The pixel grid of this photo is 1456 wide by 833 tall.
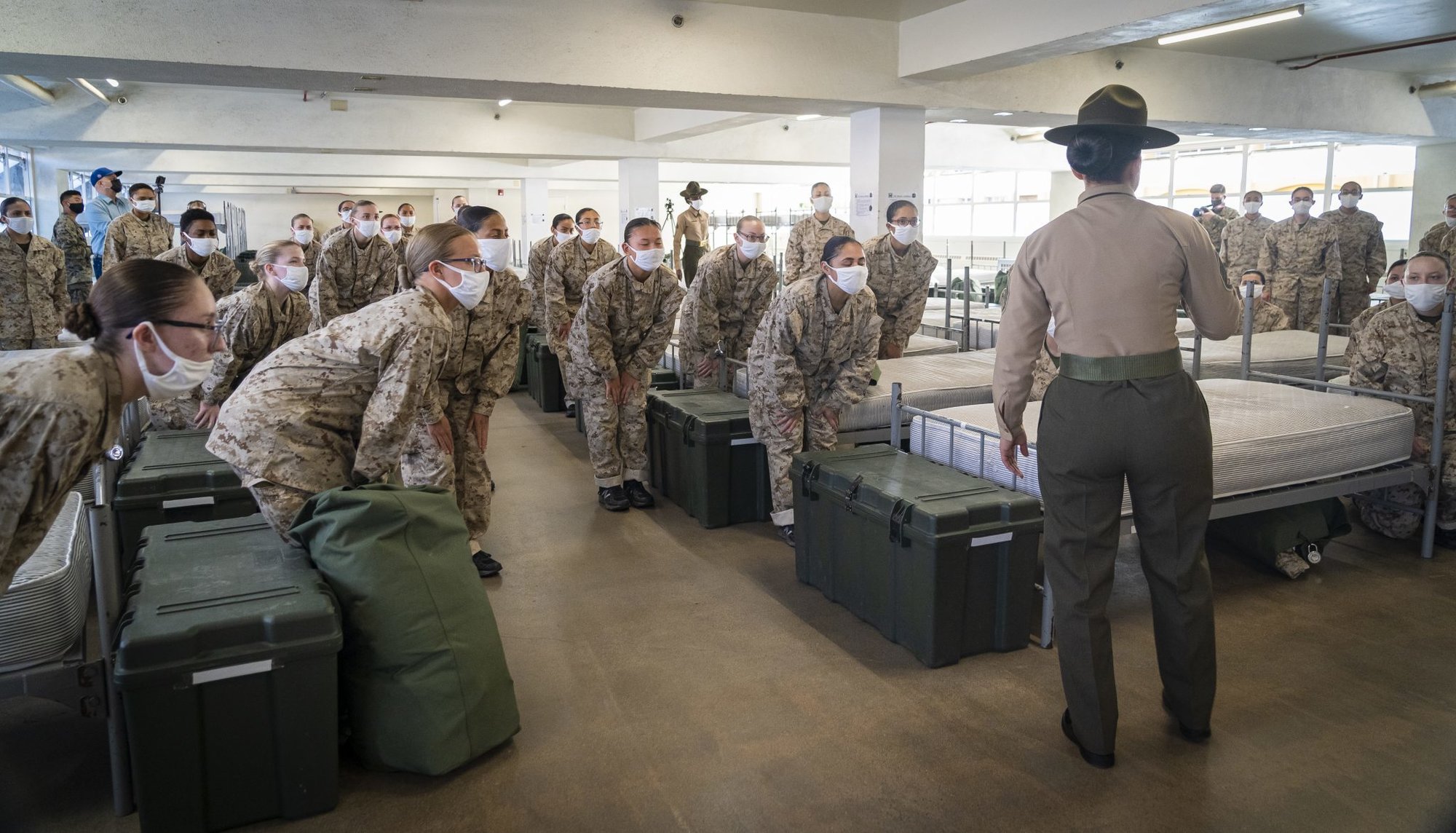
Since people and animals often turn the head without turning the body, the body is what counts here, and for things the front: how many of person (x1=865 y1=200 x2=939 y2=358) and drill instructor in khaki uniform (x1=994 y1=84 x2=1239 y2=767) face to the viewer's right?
0

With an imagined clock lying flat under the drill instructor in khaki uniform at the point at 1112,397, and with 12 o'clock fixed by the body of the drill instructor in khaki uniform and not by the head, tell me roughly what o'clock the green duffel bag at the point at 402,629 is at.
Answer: The green duffel bag is roughly at 8 o'clock from the drill instructor in khaki uniform.

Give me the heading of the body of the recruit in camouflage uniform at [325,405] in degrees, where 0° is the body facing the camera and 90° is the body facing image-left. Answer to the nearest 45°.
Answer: approximately 270°

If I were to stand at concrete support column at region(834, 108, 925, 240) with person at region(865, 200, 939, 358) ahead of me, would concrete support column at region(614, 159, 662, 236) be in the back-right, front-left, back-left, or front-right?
back-right

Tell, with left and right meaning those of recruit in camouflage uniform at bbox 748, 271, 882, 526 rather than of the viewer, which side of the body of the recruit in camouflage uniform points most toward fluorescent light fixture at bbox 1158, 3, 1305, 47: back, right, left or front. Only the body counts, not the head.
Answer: left

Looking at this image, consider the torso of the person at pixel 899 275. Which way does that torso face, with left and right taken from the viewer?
facing the viewer

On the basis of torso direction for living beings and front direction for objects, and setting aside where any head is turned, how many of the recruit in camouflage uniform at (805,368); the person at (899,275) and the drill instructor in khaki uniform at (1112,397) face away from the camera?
1

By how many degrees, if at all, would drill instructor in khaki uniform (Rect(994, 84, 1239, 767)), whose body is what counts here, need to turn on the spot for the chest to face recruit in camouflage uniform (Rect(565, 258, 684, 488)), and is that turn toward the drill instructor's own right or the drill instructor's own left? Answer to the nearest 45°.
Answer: approximately 45° to the drill instructor's own left

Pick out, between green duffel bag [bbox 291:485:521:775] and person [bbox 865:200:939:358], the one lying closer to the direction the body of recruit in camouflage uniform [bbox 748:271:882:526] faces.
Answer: the green duffel bag

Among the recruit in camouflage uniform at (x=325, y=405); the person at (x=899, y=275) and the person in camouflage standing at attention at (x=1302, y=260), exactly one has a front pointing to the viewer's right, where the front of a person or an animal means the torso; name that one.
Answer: the recruit in camouflage uniform

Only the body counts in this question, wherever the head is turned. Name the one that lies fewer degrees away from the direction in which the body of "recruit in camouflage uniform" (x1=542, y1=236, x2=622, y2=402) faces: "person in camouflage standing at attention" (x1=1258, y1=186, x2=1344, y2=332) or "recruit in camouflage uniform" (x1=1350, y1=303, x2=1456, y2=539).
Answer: the recruit in camouflage uniform

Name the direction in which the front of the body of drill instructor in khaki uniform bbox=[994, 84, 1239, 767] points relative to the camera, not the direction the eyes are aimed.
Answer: away from the camera

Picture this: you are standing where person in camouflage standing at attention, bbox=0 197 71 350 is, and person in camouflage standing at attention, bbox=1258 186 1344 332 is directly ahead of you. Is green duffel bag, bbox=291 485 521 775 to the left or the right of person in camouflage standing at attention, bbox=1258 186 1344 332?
right

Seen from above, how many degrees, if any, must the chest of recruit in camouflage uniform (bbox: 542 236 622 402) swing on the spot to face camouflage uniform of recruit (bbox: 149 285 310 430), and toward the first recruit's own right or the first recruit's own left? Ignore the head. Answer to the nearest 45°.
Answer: approximately 90° to the first recruit's own right
